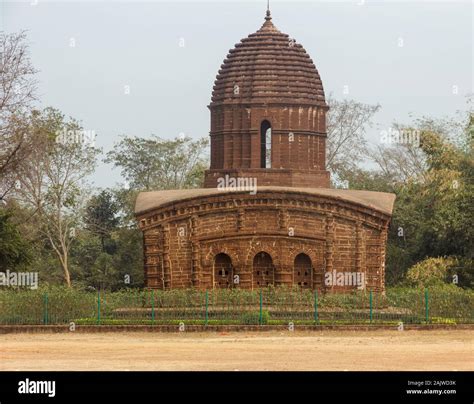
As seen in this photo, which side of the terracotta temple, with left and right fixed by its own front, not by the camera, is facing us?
front
